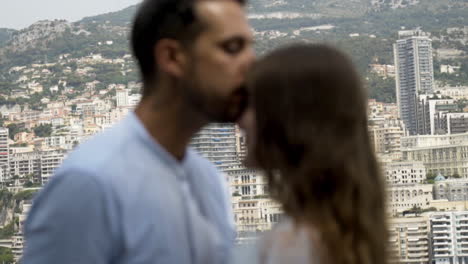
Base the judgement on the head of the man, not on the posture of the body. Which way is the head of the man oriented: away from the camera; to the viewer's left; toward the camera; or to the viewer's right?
to the viewer's right

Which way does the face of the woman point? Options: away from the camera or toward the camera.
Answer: away from the camera

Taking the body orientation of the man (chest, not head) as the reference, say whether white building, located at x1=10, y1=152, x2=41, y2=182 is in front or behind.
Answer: behind

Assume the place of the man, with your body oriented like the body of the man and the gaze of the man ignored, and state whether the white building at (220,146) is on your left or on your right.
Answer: on your left

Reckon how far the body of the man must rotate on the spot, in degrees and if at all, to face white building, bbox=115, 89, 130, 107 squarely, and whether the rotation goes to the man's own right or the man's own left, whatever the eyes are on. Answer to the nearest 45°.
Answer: approximately 135° to the man's own left

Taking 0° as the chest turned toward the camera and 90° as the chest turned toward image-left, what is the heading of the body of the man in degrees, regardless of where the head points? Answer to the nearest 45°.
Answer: approximately 315°

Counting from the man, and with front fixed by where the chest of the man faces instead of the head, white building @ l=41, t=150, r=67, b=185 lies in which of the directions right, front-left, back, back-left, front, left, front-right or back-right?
back-left
